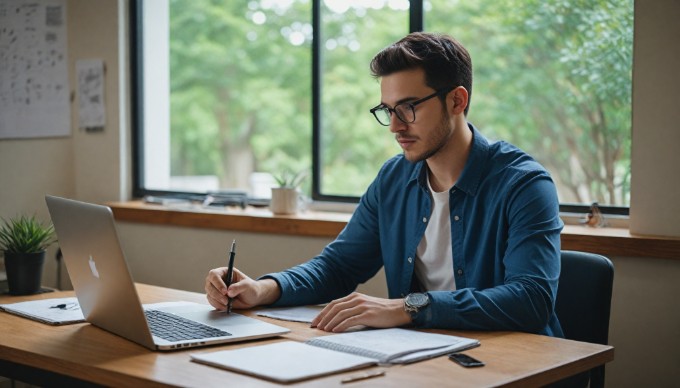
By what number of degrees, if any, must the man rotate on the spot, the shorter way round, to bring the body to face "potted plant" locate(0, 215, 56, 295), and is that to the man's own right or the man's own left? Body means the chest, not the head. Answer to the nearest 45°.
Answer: approximately 45° to the man's own right

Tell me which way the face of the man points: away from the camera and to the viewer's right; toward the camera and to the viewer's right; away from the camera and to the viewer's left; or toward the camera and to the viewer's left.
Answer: toward the camera and to the viewer's left

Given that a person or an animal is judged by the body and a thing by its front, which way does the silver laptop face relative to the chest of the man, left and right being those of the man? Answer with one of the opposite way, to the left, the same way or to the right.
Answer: the opposite way

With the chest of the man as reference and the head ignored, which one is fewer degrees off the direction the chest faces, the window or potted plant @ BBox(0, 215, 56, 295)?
the potted plant

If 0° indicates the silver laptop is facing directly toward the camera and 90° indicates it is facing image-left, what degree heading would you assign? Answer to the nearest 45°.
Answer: approximately 225°

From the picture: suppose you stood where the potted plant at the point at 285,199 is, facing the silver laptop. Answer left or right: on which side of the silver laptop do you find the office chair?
left

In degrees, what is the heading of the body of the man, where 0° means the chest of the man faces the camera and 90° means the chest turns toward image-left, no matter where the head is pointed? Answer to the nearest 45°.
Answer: approximately 45°
